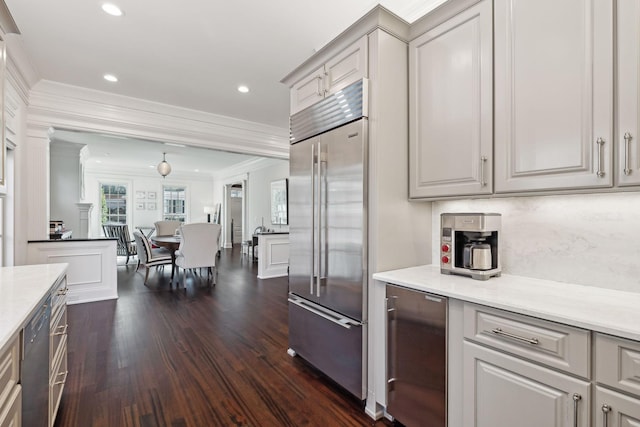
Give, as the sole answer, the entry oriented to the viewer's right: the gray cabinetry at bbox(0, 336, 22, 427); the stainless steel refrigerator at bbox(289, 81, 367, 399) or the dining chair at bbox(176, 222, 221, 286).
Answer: the gray cabinetry

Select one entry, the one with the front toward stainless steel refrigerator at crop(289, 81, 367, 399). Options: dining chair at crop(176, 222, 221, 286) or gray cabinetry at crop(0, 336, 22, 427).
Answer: the gray cabinetry

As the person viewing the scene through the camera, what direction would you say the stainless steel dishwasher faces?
facing to the right of the viewer

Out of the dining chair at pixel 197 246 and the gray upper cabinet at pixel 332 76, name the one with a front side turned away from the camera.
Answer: the dining chair

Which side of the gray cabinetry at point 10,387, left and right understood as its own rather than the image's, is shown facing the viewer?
right

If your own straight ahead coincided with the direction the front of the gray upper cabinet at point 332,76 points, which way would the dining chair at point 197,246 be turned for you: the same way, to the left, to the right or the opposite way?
to the right

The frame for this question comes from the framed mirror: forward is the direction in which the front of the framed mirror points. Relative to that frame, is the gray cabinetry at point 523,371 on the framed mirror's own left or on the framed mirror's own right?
on the framed mirror's own left

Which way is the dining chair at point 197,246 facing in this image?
away from the camera

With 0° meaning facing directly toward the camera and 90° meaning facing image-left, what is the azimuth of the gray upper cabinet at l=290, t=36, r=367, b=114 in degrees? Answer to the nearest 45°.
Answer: approximately 45°

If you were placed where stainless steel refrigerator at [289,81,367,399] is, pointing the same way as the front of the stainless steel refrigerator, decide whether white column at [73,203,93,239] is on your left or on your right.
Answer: on your right

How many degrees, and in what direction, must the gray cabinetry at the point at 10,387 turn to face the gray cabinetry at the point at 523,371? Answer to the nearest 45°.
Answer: approximately 45° to its right

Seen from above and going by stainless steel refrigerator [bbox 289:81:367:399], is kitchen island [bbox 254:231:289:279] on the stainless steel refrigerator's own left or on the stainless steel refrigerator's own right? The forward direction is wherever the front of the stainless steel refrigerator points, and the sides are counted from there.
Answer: on the stainless steel refrigerator's own right
